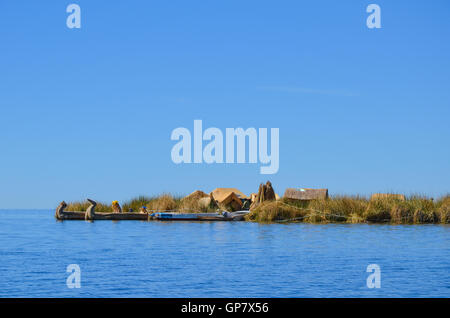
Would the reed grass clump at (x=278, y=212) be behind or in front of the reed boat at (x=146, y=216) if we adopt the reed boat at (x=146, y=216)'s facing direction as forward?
behind

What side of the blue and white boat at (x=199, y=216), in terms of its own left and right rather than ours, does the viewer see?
right

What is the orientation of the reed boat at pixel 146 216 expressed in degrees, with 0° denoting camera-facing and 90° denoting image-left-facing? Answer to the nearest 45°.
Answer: approximately 90°

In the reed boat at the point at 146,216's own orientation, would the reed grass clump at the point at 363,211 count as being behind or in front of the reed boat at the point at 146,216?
behind
